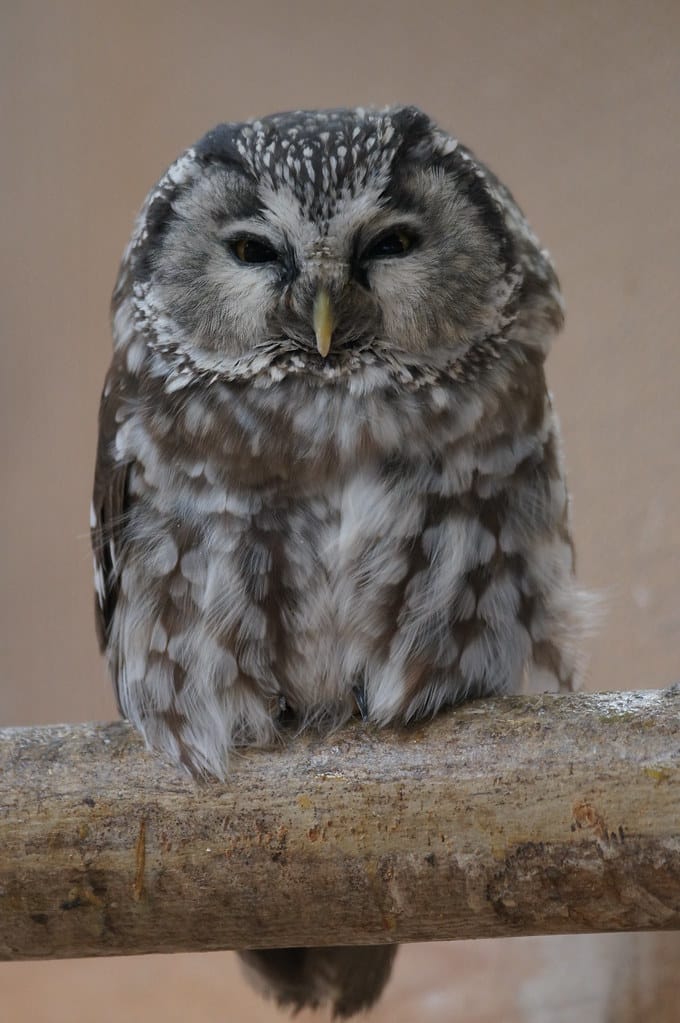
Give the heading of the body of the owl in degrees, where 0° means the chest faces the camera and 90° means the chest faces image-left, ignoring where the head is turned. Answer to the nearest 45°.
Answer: approximately 0°
